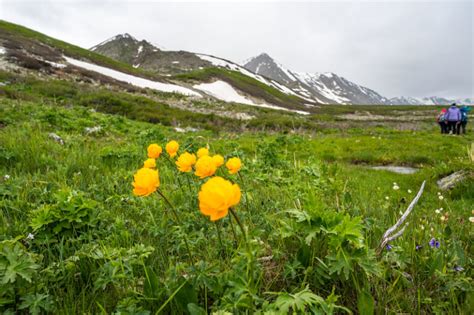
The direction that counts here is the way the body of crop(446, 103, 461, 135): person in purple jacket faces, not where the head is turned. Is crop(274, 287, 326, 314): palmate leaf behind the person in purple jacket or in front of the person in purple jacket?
behind

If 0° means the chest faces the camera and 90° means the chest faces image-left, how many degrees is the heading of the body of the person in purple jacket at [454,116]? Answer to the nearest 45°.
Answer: approximately 180°

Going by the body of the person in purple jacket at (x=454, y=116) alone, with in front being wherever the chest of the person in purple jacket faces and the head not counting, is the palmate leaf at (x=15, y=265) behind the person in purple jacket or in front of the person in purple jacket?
behind

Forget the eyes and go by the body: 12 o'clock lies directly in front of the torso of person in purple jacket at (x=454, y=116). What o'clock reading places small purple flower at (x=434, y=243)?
The small purple flower is roughly at 6 o'clock from the person in purple jacket.

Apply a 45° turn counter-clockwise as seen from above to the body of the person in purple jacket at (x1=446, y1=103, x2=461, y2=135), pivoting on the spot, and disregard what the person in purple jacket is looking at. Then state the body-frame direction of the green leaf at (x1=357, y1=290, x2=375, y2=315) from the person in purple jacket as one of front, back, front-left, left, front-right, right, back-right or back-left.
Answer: back-left

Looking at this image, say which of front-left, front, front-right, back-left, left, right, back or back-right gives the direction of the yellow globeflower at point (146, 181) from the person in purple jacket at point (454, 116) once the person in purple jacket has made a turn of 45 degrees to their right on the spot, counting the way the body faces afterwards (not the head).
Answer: back-right

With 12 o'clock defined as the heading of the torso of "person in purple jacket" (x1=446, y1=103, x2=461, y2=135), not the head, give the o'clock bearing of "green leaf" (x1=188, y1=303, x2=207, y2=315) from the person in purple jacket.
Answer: The green leaf is roughly at 6 o'clock from the person in purple jacket.

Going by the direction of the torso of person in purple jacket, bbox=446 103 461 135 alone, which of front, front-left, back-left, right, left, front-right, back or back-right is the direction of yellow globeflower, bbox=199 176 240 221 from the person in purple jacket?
back

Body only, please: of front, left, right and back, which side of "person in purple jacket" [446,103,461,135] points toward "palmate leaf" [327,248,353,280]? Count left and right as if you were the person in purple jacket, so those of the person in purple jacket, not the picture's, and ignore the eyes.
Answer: back

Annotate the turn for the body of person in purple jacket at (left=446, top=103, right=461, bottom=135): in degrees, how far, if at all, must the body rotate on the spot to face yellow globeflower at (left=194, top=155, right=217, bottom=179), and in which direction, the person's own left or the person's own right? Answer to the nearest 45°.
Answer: approximately 180°
